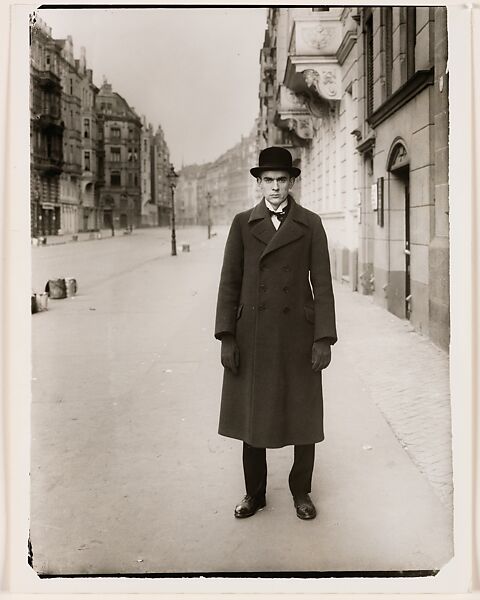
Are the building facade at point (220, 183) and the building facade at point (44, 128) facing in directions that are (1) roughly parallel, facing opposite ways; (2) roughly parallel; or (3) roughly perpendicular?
roughly perpendicular

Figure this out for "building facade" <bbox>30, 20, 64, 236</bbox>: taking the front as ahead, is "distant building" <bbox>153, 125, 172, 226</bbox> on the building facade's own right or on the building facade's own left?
on the building facade's own left

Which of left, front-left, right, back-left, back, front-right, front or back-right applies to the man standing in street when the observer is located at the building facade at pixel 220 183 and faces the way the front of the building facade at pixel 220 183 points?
front-left

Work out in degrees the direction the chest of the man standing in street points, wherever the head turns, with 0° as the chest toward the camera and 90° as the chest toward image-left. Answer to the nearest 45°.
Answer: approximately 0°

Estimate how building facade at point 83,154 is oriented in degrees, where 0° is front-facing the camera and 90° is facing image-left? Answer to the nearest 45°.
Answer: approximately 315°
